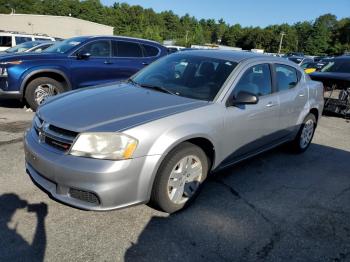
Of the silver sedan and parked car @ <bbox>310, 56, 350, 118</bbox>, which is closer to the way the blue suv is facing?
the silver sedan

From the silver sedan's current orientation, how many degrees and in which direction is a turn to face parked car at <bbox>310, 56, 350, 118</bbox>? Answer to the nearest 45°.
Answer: approximately 180°

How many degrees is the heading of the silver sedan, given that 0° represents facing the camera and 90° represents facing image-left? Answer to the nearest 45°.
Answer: approximately 45°

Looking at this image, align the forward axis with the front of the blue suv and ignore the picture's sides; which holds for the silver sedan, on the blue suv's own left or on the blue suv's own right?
on the blue suv's own left

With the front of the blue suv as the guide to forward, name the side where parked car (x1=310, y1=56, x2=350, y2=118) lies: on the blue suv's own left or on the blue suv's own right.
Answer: on the blue suv's own left

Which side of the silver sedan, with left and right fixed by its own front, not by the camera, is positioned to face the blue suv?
right

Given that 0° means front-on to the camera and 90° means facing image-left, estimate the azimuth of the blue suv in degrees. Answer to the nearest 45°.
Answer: approximately 45°
